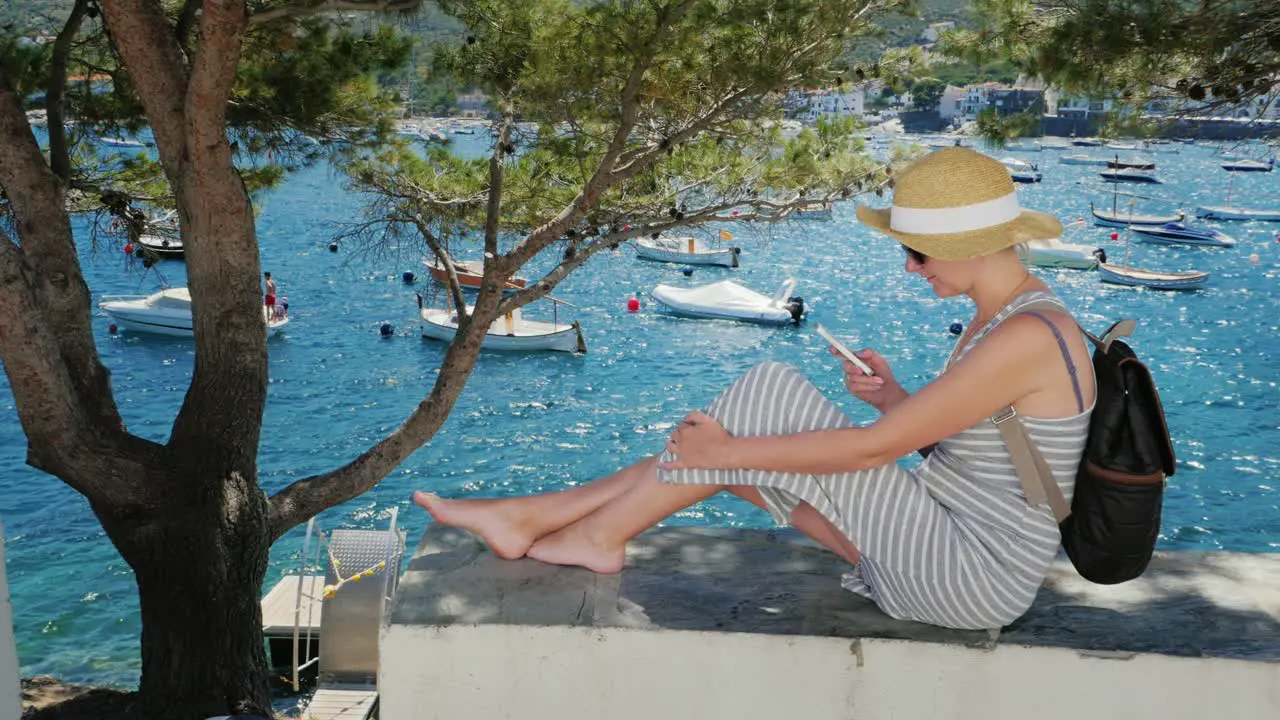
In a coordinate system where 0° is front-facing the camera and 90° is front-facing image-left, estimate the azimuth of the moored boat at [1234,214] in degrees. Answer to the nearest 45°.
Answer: approximately 90°

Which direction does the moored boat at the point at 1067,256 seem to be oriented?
to the viewer's left

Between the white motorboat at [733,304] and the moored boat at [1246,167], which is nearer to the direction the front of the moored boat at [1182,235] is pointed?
the white motorboat

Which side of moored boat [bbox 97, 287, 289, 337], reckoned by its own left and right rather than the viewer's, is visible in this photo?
left

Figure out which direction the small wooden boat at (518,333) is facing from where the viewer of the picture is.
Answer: facing to the left of the viewer

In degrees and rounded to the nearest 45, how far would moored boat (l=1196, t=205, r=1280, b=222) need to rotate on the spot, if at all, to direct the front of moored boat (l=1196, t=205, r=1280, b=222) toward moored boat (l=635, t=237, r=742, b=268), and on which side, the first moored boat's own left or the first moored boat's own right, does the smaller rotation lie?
approximately 45° to the first moored boat's own left

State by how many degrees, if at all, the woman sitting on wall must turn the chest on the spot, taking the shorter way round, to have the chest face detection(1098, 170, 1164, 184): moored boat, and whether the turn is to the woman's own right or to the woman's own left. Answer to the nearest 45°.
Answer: approximately 90° to the woman's own right

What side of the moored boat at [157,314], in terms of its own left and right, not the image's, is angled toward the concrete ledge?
left

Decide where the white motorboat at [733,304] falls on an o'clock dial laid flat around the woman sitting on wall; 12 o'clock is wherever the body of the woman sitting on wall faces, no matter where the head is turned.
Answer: The white motorboat is roughly at 3 o'clock from the woman sitting on wall.

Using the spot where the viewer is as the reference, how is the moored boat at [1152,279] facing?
facing to the left of the viewer

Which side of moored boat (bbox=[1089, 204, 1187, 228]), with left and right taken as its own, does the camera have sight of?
left

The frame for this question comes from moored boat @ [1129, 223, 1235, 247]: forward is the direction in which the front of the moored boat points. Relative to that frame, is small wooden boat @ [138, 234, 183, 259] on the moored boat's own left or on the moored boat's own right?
on the moored boat's own left
